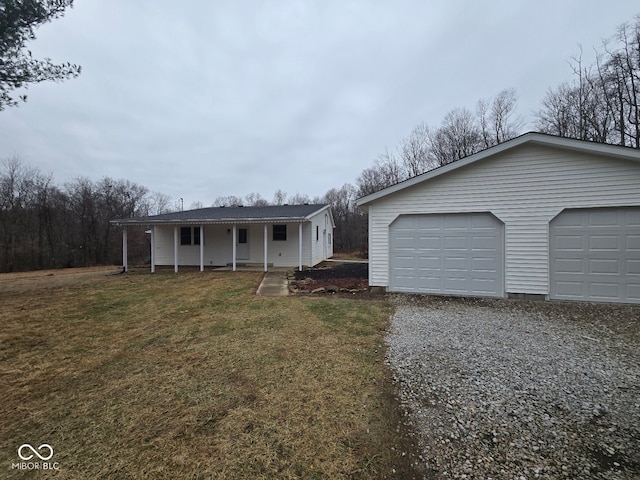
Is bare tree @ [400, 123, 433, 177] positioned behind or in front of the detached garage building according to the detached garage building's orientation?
behind

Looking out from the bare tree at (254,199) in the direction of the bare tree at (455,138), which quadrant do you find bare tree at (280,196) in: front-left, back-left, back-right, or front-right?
front-left

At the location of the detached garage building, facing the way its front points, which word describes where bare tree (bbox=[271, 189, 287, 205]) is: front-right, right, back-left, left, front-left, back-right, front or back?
back-right

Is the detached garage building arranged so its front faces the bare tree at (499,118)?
no

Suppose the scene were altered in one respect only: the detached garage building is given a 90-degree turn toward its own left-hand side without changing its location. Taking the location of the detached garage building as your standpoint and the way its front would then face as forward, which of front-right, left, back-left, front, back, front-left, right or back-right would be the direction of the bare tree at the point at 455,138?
left

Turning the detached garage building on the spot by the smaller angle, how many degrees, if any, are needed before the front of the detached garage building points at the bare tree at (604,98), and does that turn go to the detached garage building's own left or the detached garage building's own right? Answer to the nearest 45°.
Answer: approximately 180°

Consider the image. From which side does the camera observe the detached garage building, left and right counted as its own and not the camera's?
front

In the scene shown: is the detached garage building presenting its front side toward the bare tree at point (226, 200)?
no

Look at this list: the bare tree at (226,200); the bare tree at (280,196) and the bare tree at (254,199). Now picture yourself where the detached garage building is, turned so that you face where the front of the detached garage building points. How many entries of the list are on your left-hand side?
0

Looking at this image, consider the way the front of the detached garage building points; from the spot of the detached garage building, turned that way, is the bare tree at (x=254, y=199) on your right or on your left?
on your right
